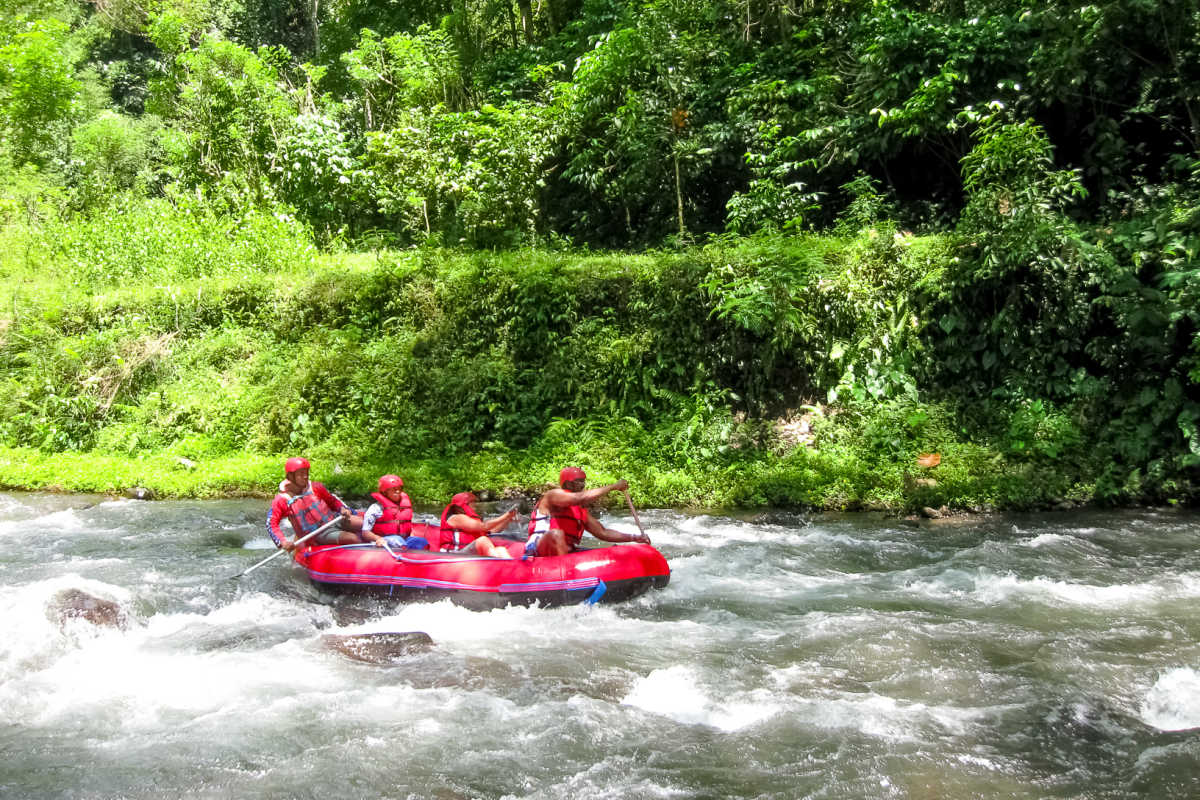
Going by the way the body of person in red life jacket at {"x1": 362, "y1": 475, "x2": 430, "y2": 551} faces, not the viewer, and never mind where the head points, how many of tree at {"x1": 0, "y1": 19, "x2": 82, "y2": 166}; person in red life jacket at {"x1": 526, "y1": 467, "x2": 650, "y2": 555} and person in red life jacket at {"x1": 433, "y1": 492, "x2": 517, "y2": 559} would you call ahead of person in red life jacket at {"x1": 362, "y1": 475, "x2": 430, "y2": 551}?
2

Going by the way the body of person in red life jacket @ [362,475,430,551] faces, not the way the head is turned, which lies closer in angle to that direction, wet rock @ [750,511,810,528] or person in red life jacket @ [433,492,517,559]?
the person in red life jacket

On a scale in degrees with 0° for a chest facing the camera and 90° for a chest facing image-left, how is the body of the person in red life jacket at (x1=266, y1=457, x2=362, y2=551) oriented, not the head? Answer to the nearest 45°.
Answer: approximately 315°

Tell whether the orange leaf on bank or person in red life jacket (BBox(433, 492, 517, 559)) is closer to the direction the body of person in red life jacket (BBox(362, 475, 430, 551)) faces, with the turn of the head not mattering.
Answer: the person in red life jacket

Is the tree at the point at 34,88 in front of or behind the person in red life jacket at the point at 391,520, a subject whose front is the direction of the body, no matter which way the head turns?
behind

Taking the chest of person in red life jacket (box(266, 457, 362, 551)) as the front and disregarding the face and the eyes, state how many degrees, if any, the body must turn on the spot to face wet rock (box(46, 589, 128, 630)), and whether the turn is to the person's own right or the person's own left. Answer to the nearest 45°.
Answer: approximately 90° to the person's own right

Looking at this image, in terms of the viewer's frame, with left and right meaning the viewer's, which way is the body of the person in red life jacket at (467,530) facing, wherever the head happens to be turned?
facing to the right of the viewer

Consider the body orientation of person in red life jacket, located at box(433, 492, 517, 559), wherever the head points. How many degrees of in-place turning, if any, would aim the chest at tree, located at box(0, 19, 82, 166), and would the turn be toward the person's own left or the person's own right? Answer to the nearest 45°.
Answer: approximately 135° to the person's own left

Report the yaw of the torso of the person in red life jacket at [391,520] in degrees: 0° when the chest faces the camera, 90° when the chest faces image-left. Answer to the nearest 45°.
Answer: approximately 315°

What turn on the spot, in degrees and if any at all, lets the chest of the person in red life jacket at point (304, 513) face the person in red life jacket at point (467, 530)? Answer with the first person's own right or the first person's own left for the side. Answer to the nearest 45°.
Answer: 0° — they already face them
